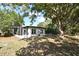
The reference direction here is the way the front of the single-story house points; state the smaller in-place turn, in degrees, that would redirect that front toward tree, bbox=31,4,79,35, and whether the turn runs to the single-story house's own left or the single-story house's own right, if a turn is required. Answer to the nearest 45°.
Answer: approximately 90° to the single-story house's own left

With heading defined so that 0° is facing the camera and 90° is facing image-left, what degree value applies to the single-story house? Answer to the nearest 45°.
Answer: approximately 0°
